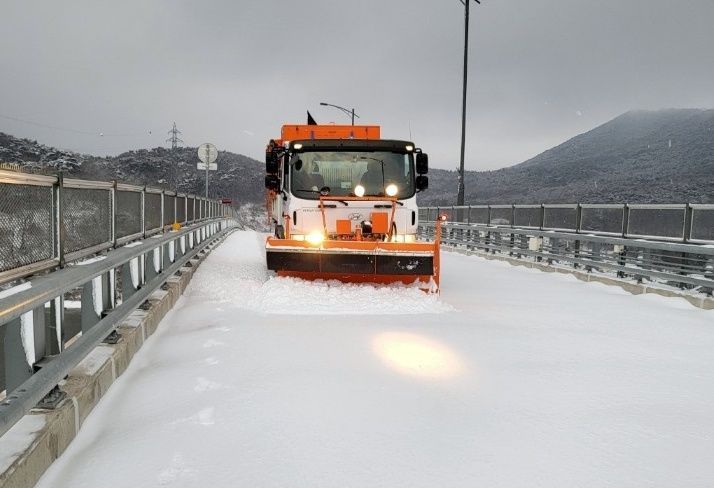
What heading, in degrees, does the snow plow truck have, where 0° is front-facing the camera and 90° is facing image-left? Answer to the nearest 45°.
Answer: approximately 0°

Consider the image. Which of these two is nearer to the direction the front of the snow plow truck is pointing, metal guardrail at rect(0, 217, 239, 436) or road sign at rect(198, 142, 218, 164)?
the metal guardrail

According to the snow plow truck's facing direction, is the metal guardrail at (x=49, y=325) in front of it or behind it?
in front

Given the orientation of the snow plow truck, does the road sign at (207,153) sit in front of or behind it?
behind

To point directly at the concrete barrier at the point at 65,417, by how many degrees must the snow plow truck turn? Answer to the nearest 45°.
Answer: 0° — it already faces it
